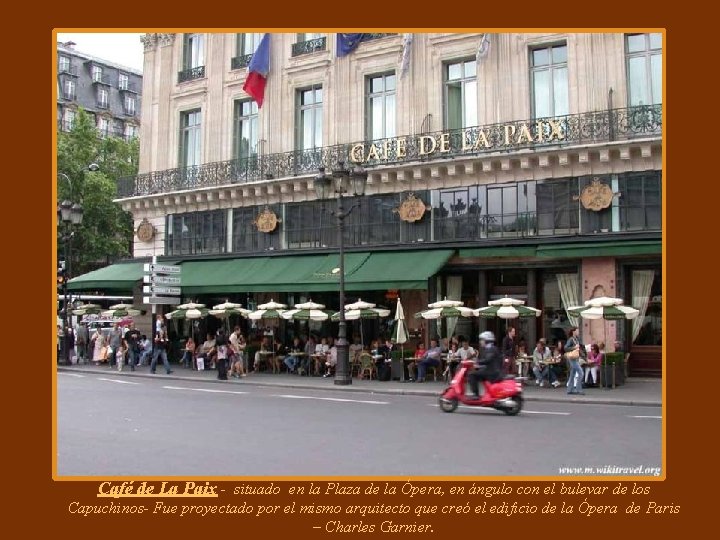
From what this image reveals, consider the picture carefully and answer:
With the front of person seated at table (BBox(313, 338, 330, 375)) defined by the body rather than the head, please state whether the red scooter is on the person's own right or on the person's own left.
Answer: on the person's own left

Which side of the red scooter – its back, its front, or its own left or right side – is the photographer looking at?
left

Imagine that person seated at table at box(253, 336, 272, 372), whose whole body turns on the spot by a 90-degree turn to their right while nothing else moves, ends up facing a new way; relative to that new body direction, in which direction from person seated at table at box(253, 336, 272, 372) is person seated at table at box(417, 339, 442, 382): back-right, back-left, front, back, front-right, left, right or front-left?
back

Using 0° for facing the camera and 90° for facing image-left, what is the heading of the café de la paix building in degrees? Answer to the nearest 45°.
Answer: approximately 45°

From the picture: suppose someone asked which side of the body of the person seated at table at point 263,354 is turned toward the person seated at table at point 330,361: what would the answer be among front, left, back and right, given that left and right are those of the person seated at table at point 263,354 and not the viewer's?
left

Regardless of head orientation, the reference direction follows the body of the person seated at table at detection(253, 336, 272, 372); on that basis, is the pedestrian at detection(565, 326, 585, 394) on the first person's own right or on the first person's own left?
on the first person's own left

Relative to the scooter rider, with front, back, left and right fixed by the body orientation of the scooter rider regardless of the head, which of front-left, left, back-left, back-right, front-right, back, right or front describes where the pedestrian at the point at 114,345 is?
front-right

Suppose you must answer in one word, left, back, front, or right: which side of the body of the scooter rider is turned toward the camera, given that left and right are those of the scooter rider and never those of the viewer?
left

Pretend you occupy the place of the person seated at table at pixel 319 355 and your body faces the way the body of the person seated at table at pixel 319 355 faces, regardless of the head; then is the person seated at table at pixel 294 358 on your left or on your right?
on your right

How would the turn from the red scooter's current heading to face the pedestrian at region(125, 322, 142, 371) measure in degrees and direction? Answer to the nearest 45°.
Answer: approximately 45° to its right
